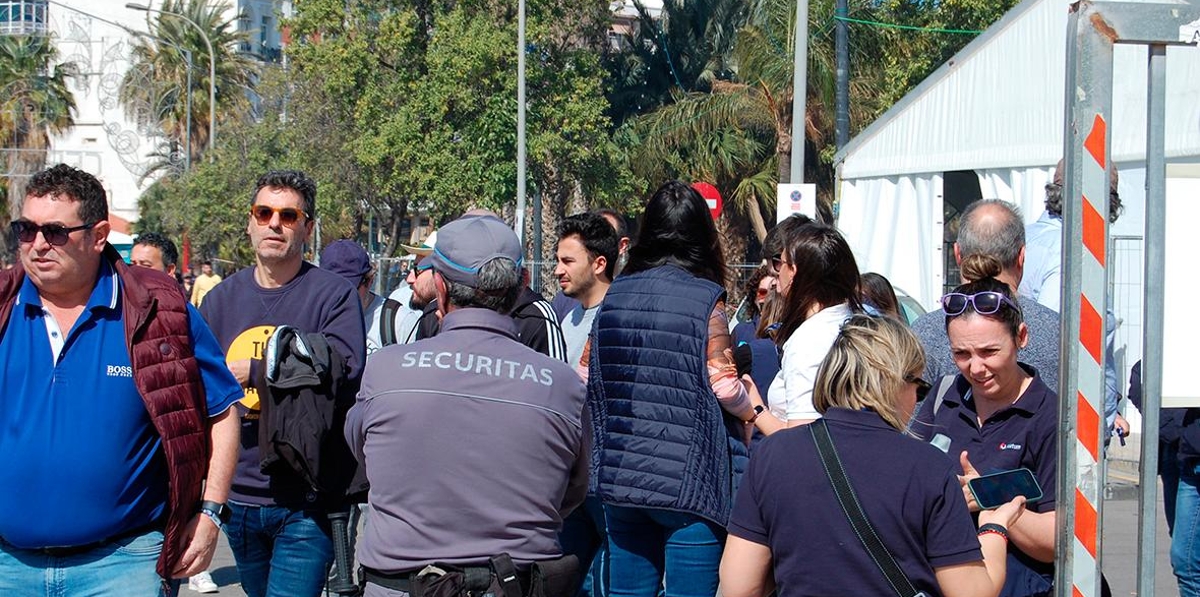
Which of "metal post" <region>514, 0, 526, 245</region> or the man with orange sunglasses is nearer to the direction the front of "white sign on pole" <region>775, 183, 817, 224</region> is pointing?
the man with orange sunglasses

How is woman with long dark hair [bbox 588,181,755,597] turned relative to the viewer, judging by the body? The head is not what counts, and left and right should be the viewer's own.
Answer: facing away from the viewer and to the right of the viewer

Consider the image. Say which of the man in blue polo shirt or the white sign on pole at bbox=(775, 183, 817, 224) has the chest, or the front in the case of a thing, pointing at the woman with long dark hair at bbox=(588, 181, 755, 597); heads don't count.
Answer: the white sign on pole

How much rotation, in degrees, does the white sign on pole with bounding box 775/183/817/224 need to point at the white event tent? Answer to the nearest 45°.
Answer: approximately 45° to its left

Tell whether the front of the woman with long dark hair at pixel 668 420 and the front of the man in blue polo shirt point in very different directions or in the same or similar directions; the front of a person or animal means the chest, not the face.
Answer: very different directions

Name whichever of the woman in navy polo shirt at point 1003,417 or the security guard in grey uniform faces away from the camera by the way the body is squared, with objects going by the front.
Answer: the security guard in grey uniform

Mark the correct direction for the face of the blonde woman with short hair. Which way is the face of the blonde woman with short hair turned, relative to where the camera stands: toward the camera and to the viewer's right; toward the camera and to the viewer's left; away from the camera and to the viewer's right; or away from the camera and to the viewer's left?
away from the camera and to the viewer's right

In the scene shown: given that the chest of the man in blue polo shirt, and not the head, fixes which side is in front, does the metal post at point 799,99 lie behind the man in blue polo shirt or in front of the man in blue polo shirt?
behind

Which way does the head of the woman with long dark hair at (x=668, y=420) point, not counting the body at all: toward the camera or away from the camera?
away from the camera

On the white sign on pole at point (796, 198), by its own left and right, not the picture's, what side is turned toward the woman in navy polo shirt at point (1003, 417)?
front

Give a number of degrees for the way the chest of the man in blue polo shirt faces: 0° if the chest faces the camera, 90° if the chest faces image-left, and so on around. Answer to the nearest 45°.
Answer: approximately 45°

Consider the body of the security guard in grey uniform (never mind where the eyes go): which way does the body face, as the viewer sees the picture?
away from the camera
